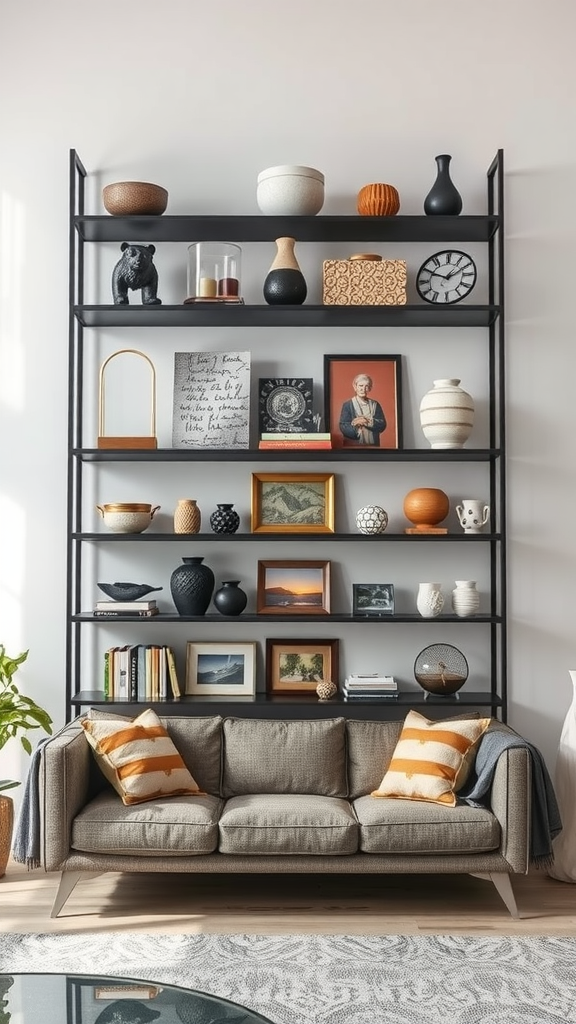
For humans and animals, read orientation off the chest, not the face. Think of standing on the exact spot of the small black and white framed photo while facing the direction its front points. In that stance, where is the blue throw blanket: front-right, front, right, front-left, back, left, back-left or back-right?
front-left

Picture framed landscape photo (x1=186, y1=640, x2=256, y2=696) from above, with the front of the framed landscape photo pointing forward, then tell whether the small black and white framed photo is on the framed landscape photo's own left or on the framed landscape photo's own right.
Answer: on the framed landscape photo's own left

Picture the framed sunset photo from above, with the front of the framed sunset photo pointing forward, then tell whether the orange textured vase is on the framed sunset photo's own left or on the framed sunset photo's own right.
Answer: on the framed sunset photo's own left

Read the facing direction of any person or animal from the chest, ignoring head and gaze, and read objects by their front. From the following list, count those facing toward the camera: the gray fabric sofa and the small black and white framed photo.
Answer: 2
